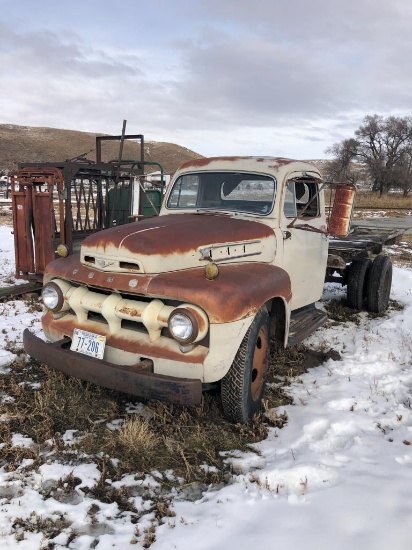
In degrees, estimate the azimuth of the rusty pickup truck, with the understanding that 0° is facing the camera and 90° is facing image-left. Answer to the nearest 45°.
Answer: approximately 45°
